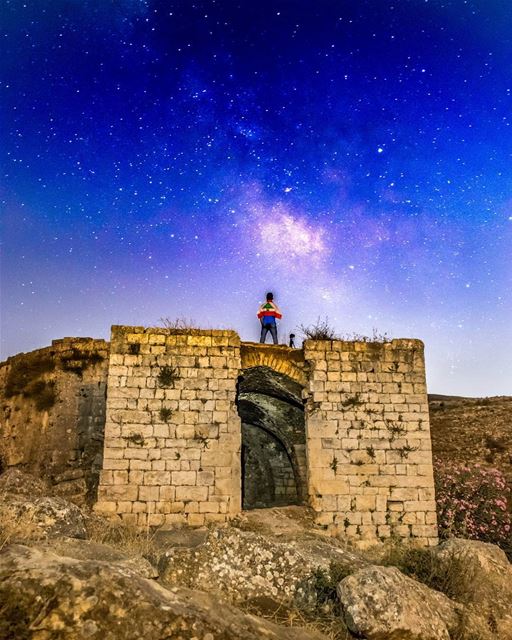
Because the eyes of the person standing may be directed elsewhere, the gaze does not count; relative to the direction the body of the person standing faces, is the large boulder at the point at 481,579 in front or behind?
behind

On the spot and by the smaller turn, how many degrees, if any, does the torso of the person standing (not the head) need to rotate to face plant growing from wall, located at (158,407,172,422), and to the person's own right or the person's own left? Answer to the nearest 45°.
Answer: approximately 135° to the person's own left

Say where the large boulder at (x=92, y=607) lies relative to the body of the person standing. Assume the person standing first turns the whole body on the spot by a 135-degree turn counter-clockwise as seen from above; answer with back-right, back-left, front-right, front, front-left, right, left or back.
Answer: front-left

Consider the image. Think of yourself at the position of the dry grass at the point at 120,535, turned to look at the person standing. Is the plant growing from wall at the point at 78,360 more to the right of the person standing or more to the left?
left

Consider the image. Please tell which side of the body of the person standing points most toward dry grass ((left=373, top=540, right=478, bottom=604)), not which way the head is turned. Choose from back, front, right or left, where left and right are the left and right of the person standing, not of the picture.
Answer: back

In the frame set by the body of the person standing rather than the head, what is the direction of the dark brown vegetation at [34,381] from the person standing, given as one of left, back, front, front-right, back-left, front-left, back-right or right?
left

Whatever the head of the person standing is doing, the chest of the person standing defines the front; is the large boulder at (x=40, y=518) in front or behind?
behind

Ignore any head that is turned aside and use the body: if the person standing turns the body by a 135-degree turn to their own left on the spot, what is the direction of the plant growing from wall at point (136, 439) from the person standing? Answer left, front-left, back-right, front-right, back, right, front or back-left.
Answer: front

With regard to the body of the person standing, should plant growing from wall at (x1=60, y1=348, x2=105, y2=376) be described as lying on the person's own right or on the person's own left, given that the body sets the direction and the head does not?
on the person's own left

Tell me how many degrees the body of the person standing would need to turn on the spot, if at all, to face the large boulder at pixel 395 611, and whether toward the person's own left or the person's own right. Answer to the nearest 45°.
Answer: approximately 180°

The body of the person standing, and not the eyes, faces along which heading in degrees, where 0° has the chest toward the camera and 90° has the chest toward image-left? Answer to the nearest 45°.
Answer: approximately 180°

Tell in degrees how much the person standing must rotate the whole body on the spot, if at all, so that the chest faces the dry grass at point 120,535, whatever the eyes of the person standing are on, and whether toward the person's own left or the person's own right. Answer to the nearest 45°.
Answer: approximately 135° to the person's own left
